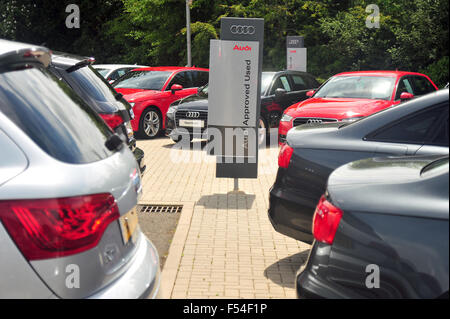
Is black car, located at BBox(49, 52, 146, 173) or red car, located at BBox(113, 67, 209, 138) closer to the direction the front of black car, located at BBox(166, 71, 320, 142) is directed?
the black car

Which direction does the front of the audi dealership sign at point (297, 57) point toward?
toward the camera

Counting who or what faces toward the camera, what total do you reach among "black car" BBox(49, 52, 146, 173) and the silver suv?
0

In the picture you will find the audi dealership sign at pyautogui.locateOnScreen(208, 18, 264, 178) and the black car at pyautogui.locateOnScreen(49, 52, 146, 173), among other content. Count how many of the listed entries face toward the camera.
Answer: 1

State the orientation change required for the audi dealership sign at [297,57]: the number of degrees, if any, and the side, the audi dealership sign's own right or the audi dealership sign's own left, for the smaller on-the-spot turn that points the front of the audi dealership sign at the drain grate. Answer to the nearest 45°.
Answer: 0° — it already faces it

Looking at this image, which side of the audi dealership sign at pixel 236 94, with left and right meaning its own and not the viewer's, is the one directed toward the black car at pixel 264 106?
back

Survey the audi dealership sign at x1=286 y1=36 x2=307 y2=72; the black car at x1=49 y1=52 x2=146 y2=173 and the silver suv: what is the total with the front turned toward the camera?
1

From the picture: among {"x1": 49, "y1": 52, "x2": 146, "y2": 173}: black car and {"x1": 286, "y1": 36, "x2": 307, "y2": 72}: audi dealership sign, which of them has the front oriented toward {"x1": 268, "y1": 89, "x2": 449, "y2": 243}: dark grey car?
the audi dealership sign

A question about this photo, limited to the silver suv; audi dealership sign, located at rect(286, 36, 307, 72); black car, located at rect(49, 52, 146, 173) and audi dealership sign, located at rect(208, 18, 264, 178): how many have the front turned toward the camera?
2

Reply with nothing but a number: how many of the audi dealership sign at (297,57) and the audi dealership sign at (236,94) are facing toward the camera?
2

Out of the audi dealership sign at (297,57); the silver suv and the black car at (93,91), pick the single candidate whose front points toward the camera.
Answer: the audi dealership sign

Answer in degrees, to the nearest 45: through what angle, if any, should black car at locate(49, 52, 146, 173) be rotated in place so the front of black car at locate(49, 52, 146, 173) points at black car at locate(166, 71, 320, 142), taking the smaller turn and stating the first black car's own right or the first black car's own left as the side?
approximately 90° to the first black car's own right

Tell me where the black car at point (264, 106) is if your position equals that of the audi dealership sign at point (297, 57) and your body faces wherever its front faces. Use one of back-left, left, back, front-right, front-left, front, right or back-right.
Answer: front

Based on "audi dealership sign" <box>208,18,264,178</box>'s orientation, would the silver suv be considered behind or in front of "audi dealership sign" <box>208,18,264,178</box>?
in front

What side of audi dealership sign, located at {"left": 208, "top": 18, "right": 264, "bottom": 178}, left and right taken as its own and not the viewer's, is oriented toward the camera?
front

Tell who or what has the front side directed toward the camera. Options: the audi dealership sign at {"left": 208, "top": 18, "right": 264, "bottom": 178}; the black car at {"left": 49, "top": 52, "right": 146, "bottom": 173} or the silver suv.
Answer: the audi dealership sign

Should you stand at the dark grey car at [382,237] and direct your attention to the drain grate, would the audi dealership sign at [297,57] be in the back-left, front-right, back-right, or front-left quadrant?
front-right

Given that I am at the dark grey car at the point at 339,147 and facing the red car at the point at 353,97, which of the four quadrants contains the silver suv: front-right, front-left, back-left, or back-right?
back-left

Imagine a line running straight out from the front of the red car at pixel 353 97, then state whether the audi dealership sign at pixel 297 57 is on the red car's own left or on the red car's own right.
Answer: on the red car's own right
